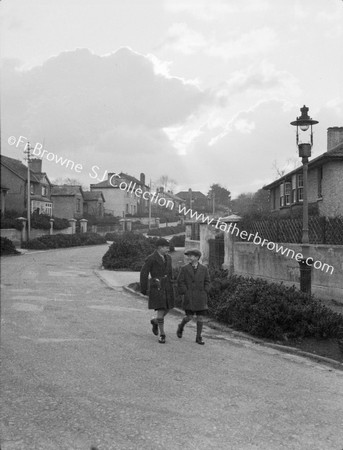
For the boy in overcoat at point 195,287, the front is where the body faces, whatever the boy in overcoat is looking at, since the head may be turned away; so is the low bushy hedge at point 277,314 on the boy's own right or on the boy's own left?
on the boy's own left

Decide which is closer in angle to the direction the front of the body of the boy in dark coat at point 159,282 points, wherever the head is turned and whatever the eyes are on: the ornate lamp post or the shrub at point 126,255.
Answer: the ornate lamp post

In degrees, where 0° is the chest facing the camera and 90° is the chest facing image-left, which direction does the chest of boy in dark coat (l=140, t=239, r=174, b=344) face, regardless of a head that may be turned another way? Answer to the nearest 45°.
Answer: approximately 315°

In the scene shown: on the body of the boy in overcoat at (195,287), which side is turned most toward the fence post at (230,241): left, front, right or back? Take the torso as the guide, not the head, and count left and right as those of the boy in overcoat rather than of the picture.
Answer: back

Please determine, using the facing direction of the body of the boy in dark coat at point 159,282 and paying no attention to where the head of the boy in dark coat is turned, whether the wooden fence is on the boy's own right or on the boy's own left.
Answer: on the boy's own left

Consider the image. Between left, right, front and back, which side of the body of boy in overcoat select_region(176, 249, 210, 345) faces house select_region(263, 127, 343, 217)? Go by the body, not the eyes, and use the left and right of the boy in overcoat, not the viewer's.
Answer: back

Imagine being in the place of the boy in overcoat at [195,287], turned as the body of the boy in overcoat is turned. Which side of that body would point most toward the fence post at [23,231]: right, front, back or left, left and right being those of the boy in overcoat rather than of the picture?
back

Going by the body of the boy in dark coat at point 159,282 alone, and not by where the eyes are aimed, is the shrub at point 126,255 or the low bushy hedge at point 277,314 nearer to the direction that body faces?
the low bushy hedge

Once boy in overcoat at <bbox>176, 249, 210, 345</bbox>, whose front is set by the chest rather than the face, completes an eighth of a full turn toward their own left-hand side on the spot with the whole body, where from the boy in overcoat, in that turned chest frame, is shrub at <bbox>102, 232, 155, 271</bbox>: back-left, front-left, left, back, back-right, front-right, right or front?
back-left

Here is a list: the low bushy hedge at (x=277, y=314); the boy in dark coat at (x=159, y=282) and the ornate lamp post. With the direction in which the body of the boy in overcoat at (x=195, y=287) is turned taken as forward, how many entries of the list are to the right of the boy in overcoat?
1
